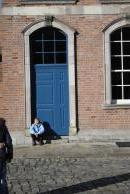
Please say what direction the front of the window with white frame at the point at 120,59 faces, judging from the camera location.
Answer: facing the viewer

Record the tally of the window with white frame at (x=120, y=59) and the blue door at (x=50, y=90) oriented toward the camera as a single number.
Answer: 2

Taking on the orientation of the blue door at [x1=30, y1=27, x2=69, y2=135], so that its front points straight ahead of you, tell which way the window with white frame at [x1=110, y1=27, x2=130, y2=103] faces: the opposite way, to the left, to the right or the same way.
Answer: the same way

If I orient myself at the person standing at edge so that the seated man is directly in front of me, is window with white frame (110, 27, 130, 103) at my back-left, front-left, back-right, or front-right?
front-right

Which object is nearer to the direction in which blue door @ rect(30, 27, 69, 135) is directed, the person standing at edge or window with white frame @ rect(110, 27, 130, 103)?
the person standing at edge

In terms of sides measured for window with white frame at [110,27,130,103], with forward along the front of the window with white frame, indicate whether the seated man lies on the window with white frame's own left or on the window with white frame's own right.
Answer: on the window with white frame's own right

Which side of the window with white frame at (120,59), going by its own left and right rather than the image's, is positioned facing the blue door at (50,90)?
right

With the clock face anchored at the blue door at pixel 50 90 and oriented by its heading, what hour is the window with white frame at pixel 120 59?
The window with white frame is roughly at 9 o'clock from the blue door.

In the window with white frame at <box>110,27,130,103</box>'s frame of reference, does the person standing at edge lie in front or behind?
in front

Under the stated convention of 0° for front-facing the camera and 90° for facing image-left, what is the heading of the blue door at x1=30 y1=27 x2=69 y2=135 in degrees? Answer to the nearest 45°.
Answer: approximately 0°

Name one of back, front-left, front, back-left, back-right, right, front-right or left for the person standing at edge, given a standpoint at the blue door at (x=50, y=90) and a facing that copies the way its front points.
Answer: front
